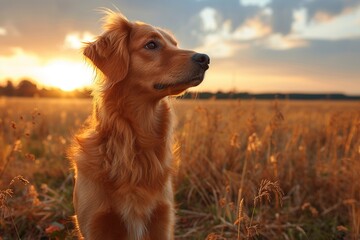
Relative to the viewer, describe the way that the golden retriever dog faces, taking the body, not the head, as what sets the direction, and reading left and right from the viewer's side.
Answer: facing the viewer and to the right of the viewer
